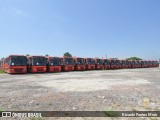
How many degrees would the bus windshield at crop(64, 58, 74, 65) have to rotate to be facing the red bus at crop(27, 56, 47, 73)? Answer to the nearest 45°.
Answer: approximately 45° to its right

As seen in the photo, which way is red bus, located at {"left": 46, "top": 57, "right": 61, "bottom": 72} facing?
toward the camera

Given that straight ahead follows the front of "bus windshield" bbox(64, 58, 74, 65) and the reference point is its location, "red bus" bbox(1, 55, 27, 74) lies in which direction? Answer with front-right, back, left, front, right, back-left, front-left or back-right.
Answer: front-right

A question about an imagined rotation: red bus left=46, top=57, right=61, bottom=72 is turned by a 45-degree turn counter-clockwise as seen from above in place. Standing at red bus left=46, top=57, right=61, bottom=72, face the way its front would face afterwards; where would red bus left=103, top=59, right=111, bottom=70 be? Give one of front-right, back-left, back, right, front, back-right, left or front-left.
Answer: left

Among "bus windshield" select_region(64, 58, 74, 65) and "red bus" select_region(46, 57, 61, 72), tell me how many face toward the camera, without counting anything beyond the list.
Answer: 2

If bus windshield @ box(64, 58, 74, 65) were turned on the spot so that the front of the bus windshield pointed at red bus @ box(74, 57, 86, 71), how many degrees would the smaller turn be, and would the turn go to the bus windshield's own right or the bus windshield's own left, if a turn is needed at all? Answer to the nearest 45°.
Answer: approximately 135° to the bus windshield's own left

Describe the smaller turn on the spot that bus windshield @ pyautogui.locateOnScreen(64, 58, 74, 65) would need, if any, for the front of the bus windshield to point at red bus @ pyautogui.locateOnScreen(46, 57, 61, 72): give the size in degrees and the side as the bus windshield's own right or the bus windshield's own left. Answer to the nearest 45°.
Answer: approximately 45° to the bus windshield's own right

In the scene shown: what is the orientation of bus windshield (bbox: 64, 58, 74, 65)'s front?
toward the camera

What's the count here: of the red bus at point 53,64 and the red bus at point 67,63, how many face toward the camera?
2
